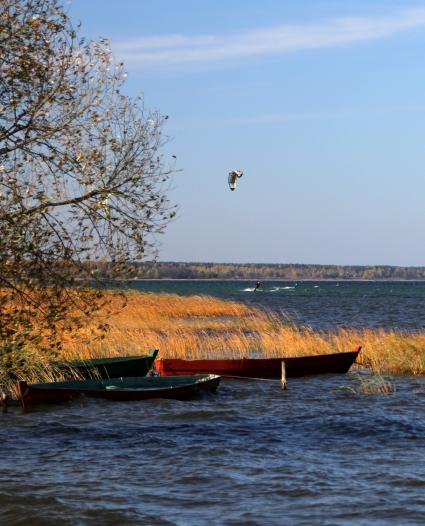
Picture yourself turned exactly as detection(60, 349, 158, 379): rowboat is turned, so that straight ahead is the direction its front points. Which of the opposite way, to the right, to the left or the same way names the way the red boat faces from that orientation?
the same way

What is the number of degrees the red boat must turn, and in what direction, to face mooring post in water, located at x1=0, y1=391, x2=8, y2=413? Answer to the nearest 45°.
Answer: approximately 135° to its right

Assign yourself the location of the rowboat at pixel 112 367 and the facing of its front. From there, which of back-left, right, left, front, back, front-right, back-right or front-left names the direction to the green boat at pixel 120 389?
right

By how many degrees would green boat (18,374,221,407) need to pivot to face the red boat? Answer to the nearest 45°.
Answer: approximately 45° to its left

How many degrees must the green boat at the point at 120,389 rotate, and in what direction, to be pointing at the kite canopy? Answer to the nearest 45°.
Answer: approximately 45° to its left

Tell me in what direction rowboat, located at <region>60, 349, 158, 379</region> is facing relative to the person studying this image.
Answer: facing to the right of the viewer

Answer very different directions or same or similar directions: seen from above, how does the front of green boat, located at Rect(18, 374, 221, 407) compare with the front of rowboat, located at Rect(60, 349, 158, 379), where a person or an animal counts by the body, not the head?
same or similar directions

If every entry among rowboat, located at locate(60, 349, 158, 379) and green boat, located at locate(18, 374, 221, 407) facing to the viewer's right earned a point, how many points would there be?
2

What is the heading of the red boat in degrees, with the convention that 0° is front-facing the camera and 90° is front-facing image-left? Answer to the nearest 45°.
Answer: approximately 270°

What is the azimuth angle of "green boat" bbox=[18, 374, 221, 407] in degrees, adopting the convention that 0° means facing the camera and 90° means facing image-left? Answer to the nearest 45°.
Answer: approximately 270°

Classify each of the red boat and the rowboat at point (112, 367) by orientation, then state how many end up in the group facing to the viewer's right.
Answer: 2

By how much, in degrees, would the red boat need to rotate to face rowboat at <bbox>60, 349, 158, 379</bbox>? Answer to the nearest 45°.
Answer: approximately 135° to its right

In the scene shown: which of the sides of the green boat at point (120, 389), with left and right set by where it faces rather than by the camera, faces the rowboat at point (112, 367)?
left
